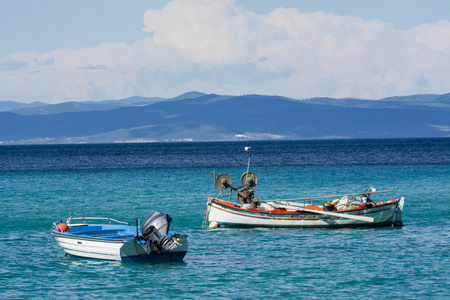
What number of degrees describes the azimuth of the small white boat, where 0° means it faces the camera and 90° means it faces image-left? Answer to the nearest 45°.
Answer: approximately 135°

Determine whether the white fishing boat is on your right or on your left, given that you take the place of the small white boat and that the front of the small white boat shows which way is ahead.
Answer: on your right

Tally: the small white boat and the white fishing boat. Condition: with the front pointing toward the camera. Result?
0
